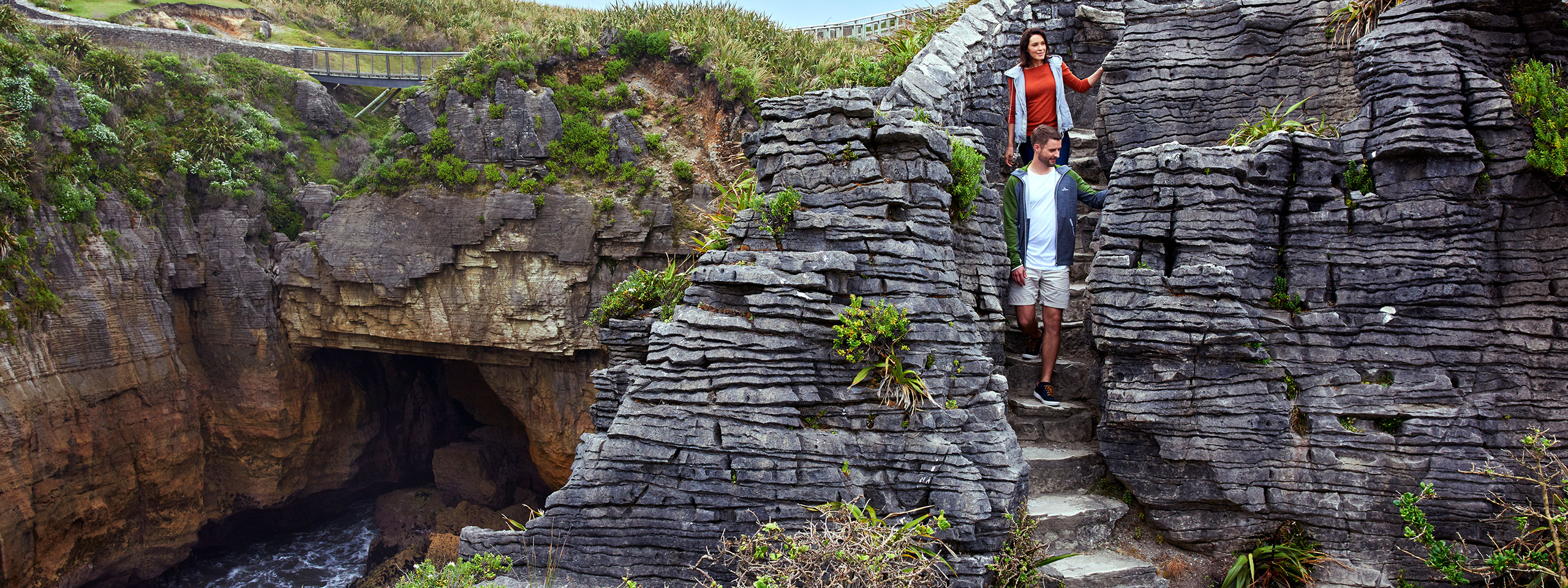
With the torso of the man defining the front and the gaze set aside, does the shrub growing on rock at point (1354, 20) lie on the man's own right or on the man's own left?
on the man's own left

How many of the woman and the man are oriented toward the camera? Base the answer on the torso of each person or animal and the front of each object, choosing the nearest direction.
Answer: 2

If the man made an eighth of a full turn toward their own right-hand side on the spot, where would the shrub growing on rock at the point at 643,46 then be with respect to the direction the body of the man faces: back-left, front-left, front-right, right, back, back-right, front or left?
right

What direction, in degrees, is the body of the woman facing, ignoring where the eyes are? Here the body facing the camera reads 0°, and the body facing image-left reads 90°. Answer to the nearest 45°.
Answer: approximately 0°

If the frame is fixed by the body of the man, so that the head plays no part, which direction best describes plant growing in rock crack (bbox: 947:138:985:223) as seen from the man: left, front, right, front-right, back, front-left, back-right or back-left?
front-right

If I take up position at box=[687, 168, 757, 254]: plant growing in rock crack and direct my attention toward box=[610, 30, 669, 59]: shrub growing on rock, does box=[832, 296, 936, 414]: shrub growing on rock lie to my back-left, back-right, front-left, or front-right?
back-right

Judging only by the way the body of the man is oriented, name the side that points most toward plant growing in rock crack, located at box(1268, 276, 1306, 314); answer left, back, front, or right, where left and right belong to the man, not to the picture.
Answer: left

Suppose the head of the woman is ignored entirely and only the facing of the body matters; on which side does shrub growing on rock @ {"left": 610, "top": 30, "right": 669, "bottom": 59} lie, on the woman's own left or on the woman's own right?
on the woman's own right
